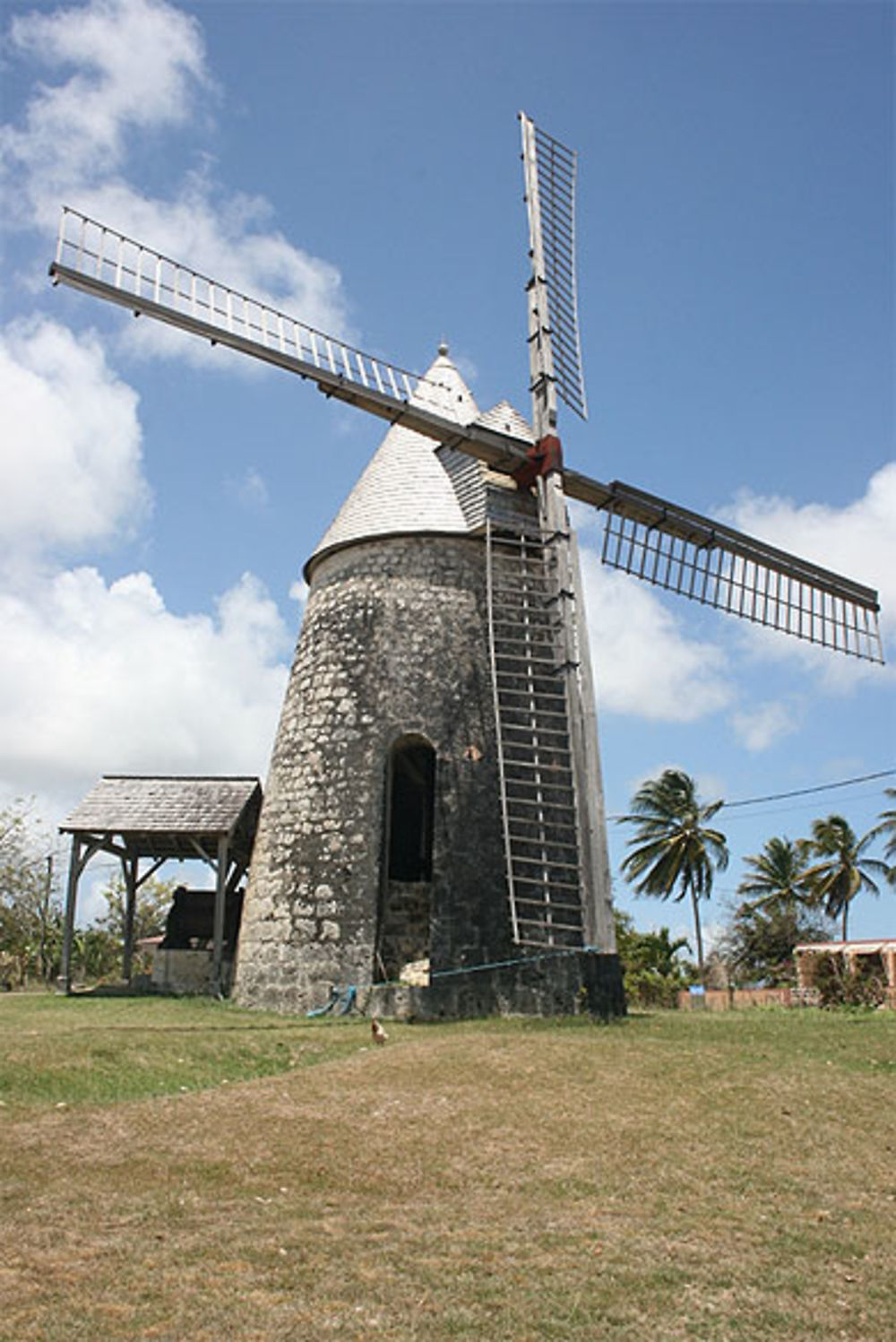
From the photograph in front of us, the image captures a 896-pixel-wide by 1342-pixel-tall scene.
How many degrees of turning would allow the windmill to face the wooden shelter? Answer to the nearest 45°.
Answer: approximately 180°

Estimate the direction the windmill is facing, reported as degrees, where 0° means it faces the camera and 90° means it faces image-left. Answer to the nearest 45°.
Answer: approximately 315°

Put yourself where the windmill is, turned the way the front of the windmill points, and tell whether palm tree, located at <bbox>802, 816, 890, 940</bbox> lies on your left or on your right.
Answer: on your left

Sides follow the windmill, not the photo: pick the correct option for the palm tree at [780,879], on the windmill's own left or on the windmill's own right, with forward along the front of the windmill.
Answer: on the windmill's own left
